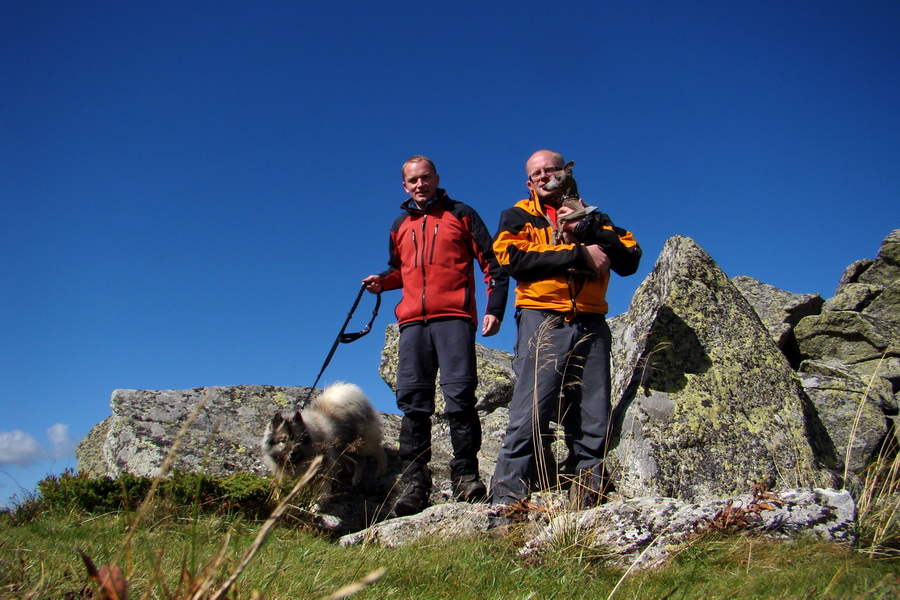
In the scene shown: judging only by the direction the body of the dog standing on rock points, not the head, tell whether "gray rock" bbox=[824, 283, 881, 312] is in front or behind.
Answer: behind

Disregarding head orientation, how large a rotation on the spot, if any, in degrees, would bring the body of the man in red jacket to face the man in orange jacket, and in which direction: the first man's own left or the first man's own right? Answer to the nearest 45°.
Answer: approximately 45° to the first man's own left

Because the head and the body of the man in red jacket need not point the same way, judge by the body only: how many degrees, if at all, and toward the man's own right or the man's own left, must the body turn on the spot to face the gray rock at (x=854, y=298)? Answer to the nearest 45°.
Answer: approximately 135° to the man's own left

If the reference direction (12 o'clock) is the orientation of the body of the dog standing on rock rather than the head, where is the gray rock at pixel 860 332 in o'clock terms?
The gray rock is roughly at 7 o'clock from the dog standing on rock.

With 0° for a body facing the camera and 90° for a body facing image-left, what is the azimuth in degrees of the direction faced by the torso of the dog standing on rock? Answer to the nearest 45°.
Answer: approximately 45°

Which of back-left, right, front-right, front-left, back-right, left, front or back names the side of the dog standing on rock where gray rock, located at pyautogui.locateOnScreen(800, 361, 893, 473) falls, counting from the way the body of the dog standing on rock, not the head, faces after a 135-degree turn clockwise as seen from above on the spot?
right

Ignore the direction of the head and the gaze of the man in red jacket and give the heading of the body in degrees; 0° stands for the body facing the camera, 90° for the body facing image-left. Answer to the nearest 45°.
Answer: approximately 0°

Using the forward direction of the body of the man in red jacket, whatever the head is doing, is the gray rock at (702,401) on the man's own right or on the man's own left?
on the man's own left
